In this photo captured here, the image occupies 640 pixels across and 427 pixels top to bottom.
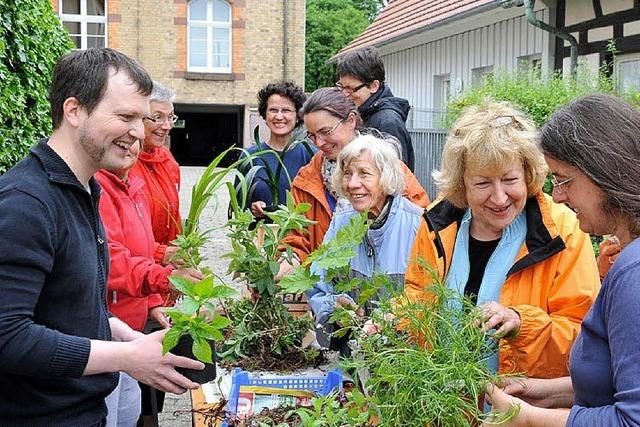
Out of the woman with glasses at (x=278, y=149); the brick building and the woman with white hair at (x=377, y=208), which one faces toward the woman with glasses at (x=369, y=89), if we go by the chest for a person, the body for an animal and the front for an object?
the brick building

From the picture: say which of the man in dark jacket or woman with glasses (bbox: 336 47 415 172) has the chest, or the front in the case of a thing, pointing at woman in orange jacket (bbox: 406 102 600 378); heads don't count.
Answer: the man in dark jacket

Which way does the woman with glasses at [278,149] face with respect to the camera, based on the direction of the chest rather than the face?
toward the camera

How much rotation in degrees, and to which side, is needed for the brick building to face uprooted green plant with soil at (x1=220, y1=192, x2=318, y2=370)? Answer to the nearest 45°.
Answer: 0° — it already faces it

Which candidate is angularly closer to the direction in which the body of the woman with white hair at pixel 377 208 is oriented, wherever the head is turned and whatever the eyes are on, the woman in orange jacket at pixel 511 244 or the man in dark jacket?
the man in dark jacket

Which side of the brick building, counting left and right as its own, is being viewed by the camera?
front

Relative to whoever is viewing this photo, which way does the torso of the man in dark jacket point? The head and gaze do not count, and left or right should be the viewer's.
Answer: facing to the right of the viewer

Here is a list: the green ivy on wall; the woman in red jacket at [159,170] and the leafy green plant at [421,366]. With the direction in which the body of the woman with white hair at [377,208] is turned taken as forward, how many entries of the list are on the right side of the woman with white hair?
2

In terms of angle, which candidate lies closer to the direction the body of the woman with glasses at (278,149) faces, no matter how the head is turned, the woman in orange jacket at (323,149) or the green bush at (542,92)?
the woman in orange jacket

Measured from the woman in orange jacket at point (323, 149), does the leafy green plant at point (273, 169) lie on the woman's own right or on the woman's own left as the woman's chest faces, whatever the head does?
on the woman's own right

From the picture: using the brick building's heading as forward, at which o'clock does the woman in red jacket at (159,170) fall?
The woman in red jacket is roughly at 12 o'clock from the brick building.

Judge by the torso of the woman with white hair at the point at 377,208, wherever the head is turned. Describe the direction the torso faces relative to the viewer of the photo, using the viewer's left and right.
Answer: facing the viewer and to the left of the viewer
